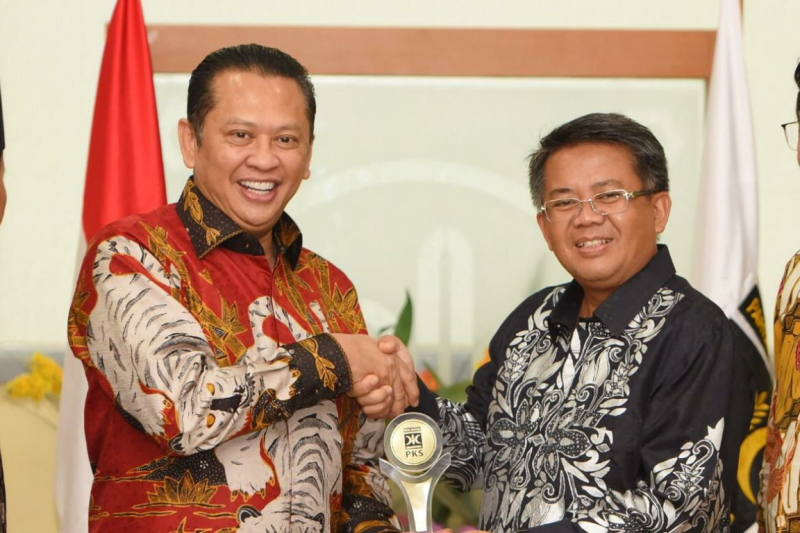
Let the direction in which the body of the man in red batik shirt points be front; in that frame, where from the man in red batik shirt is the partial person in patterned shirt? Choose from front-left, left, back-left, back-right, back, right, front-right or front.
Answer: front-left

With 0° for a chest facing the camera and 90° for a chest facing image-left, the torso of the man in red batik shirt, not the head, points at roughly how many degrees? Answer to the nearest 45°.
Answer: approximately 315°

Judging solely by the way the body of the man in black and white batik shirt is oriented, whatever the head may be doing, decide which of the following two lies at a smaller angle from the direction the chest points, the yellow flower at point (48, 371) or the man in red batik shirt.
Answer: the man in red batik shirt

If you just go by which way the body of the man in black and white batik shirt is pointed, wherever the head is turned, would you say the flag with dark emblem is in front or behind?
behind

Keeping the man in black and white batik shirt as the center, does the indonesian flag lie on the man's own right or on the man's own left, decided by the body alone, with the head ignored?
on the man's own right

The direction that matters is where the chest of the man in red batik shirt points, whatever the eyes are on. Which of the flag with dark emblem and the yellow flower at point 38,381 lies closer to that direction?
the flag with dark emblem

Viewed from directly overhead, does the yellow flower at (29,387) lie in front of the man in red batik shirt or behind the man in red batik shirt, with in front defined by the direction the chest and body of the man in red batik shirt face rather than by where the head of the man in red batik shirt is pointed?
behind

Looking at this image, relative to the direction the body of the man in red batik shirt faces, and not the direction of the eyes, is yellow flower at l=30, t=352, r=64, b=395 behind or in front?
behind

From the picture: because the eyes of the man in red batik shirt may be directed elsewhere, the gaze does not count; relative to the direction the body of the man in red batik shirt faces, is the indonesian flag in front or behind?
behind

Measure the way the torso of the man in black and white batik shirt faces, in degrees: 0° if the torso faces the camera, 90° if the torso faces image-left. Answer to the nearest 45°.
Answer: approximately 45°

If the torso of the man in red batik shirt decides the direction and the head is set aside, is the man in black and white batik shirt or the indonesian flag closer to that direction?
the man in black and white batik shirt
